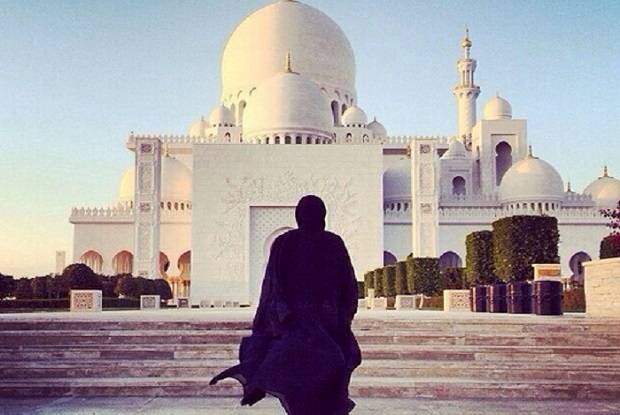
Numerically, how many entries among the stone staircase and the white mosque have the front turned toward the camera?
2

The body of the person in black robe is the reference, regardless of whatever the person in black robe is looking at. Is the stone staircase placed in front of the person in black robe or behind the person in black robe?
in front

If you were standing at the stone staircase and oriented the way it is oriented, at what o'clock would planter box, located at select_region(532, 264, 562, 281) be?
The planter box is roughly at 7 o'clock from the stone staircase.

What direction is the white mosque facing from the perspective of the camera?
toward the camera

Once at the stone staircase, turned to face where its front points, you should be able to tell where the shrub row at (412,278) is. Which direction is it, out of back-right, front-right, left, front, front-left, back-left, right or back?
back

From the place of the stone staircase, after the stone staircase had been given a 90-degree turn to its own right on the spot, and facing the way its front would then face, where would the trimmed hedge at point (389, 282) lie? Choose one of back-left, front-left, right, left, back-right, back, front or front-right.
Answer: right

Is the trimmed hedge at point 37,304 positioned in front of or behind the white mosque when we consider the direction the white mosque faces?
in front

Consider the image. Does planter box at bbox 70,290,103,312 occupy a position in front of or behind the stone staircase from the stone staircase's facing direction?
behind

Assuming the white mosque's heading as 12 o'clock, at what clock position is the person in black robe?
The person in black robe is roughly at 12 o'clock from the white mosque.

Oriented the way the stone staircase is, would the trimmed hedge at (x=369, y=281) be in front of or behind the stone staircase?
behind

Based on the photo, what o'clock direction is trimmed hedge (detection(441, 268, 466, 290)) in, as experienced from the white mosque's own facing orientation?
The trimmed hedge is roughly at 11 o'clock from the white mosque.

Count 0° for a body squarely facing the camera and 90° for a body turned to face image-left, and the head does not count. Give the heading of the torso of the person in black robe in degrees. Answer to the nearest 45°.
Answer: approximately 180°

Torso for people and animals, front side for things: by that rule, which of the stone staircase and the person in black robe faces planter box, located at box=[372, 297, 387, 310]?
the person in black robe

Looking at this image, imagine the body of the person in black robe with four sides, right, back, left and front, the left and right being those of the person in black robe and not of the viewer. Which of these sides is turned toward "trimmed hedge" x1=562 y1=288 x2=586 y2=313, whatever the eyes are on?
front

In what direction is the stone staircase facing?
toward the camera

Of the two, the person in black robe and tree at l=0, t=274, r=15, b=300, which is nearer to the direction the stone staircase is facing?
the person in black robe
